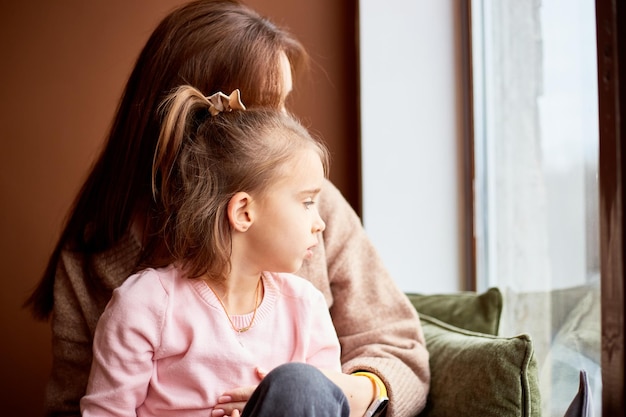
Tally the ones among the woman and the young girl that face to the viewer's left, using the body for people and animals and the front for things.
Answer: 0

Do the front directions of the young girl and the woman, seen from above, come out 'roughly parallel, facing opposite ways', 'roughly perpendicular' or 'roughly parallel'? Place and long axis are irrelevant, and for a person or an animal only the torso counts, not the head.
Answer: roughly parallel

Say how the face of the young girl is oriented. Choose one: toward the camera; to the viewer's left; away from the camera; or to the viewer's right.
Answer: to the viewer's right

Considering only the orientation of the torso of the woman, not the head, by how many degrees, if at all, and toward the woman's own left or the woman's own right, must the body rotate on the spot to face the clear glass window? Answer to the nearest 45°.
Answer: approximately 45° to the woman's own left

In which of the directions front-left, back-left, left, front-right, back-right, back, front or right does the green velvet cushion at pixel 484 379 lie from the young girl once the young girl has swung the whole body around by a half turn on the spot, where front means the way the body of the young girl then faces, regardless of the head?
back-right

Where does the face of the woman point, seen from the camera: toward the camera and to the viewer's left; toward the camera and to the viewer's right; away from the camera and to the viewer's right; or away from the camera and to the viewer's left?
away from the camera and to the viewer's right

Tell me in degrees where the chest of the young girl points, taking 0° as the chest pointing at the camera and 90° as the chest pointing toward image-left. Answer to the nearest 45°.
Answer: approximately 315°
